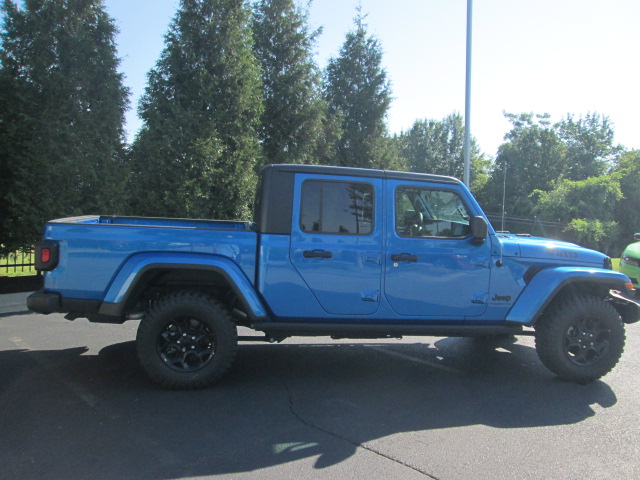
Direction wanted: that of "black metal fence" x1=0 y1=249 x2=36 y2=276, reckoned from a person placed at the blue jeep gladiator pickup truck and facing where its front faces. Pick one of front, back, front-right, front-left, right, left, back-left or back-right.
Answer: back-left

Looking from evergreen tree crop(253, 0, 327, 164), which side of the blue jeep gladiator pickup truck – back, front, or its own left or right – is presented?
left

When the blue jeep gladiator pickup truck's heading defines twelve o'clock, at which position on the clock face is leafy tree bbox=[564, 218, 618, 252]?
The leafy tree is roughly at 10 o'clock from the blue jeep gladiator pickup truck.

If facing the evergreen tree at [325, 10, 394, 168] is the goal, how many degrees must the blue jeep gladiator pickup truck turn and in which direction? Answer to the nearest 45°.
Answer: approximately 90° to its left

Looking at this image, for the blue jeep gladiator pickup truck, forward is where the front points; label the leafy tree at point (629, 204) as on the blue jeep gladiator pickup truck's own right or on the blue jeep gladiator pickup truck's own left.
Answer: on the blue jeep gladiator pickup truck's own left

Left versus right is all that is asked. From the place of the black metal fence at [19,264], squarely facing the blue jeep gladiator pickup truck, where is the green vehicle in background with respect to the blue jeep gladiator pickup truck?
left

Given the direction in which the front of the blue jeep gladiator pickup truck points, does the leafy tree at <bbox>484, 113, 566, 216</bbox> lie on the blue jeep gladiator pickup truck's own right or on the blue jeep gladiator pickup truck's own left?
on the blue jeep gladiator pickup truck's own left

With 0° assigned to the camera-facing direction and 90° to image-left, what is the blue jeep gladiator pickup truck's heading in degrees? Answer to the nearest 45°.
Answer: approximately 270°
